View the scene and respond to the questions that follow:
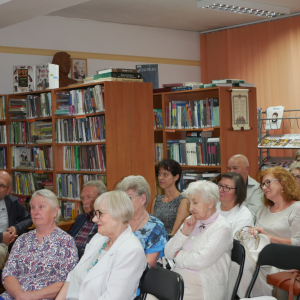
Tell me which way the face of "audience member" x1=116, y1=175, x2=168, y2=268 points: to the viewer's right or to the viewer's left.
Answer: to the viewer's left

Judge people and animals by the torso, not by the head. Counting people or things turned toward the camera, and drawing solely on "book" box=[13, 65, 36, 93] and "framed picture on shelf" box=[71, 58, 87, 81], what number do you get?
2

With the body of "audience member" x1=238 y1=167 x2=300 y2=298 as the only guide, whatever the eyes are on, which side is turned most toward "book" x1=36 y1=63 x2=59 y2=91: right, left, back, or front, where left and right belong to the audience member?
right

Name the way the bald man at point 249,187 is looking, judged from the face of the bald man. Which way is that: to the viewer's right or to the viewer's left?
to the viewer's left

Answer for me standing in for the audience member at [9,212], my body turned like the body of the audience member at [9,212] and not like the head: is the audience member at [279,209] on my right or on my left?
on my left

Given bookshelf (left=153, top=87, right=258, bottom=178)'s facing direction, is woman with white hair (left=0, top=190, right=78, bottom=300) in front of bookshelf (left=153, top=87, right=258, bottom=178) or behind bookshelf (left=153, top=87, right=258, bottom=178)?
in front

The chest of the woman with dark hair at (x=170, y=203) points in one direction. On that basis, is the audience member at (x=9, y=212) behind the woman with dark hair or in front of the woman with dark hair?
in front

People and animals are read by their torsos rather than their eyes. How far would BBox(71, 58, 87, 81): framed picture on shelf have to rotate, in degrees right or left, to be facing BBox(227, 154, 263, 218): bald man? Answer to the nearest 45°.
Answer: approximately 45° to its left

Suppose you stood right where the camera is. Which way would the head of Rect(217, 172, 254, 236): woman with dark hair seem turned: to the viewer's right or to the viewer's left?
to the viewer's left

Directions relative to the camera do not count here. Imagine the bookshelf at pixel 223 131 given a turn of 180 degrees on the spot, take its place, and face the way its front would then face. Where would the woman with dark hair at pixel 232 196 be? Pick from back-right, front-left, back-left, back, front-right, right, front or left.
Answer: back-right
